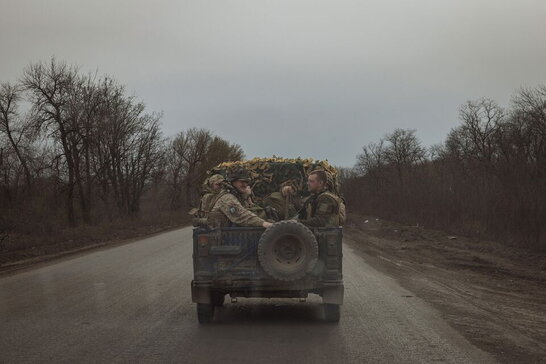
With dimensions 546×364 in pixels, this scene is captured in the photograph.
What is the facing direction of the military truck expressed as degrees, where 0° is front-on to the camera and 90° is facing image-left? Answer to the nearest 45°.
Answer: approximately 180°

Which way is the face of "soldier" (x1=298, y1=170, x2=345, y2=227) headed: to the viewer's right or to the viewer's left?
to the viewer's left

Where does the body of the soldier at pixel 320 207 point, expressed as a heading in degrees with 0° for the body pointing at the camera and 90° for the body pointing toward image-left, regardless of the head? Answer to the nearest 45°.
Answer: approximately 90°

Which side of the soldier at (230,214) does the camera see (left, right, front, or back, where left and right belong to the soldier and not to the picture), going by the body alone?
right

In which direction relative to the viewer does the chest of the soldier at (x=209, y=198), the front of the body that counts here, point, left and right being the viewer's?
facing to the right of the viewer

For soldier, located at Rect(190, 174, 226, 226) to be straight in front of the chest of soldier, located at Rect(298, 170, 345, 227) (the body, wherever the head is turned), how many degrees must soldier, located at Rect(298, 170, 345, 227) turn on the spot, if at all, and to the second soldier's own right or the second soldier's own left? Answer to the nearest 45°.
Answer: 0° — they already face them
